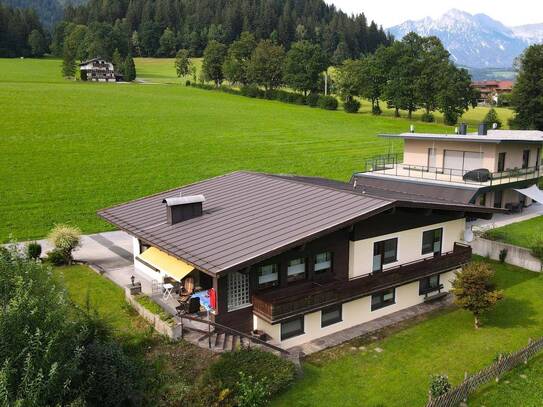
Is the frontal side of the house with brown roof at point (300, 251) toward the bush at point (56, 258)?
no

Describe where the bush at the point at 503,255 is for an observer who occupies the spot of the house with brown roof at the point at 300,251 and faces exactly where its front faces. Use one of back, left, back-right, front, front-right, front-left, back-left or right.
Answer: left

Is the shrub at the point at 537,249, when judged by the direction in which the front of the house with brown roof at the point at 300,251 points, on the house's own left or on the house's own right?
on the house's own left

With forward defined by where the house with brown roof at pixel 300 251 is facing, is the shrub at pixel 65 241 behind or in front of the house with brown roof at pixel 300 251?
behind

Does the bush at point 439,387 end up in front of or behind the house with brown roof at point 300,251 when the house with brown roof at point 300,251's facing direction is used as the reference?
in front

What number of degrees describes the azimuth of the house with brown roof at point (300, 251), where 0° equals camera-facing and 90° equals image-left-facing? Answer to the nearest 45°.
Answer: approximately 315°

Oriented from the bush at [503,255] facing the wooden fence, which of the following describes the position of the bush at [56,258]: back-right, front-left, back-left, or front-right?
front-right

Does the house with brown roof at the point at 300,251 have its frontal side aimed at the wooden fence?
yes

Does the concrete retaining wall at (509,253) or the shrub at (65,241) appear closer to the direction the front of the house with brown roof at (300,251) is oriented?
the concrete retaining wall

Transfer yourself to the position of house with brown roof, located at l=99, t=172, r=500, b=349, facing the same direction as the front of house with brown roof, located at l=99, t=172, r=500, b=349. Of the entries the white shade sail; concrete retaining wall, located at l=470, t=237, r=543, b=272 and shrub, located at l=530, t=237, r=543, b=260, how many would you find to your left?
3

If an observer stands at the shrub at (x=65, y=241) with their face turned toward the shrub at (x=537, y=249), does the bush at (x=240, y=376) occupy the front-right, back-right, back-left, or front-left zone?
front-right

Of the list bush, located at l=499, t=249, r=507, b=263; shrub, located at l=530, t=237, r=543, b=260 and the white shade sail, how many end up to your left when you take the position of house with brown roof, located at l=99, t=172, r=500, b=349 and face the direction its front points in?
3

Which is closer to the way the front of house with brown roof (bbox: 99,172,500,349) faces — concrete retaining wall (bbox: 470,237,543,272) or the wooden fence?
the wooden fence

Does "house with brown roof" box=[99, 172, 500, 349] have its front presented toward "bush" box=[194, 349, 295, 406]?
no

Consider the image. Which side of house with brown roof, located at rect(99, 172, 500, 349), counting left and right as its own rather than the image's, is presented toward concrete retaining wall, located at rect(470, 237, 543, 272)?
left

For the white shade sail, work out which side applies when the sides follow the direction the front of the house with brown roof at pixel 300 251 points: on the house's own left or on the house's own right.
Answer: on the house's own left

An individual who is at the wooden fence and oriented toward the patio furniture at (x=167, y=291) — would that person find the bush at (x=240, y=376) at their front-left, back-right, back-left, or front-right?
front-left

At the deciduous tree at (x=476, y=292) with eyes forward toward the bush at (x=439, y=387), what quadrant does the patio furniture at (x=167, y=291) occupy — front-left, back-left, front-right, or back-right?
front-right
